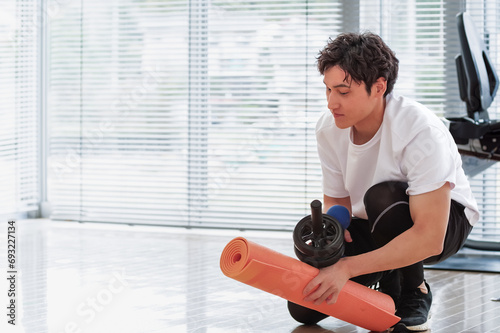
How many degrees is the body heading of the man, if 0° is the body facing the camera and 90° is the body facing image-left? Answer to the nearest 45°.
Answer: approximately 45°

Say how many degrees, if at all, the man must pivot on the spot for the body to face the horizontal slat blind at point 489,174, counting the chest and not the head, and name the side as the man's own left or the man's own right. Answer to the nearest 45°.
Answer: approximately 135° to the man's own right

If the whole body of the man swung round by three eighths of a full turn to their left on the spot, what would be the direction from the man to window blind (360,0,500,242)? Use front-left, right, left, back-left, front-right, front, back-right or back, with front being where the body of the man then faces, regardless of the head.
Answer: left

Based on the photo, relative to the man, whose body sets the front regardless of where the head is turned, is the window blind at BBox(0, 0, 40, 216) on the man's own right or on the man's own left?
on the man's own right
